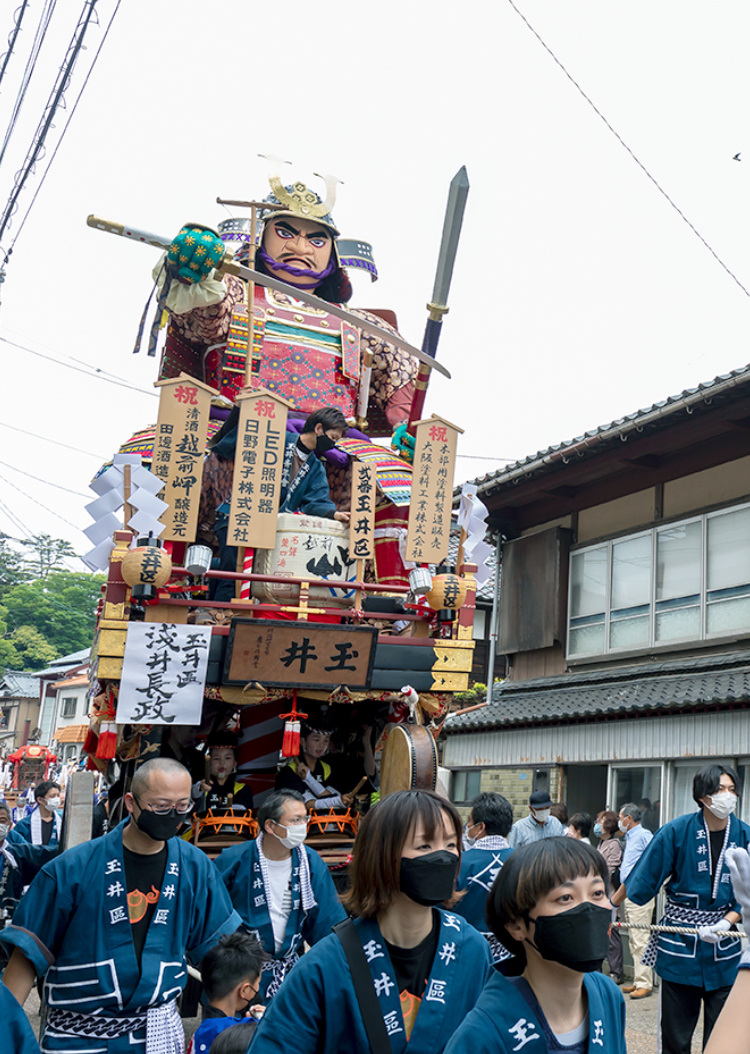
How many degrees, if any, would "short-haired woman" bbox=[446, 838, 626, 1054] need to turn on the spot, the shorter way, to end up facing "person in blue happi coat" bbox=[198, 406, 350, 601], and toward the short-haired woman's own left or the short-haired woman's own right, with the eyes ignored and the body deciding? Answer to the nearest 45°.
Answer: approximately 135° to the short-haired woman's own left

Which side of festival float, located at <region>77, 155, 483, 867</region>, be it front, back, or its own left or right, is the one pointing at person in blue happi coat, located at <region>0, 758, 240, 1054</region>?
front

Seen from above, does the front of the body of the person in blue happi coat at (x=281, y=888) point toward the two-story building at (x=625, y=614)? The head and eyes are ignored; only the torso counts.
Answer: no

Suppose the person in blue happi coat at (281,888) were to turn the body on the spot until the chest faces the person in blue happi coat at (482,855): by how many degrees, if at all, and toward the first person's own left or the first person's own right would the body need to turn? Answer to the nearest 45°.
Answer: approximately 45° to the first person's own left

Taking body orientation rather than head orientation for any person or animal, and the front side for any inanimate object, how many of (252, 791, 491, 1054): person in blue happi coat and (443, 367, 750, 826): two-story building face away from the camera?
0

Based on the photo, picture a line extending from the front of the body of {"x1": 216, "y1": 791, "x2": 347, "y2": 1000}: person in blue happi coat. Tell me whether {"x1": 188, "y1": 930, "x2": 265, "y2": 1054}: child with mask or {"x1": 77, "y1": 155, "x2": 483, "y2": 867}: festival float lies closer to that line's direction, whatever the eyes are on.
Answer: the child with mask

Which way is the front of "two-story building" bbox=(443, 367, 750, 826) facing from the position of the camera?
facing the viewer and to the left of the viewer

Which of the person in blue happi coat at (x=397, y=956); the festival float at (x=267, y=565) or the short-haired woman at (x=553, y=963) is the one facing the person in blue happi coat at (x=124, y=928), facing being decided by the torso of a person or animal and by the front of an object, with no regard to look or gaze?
the festival float

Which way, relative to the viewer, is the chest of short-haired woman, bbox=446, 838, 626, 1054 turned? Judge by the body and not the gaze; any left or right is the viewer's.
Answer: facing the viewer and to the right of the viewer

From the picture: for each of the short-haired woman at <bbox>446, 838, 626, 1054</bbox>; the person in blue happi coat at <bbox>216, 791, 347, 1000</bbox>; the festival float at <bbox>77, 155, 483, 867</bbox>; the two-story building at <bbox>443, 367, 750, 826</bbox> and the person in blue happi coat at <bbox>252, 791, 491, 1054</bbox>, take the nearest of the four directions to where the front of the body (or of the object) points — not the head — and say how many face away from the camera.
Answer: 0

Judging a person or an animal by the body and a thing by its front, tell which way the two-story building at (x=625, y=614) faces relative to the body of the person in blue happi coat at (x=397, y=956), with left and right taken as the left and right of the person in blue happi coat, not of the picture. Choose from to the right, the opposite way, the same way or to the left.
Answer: to the right

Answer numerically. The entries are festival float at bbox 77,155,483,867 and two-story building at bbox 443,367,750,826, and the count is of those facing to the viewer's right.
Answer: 0

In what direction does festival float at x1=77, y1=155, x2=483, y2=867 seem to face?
toward the camera

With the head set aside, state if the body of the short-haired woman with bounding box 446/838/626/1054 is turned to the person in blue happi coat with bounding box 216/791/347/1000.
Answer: no

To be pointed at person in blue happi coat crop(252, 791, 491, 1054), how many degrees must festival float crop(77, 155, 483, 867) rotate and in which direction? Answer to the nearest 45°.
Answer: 0° — it already faces them

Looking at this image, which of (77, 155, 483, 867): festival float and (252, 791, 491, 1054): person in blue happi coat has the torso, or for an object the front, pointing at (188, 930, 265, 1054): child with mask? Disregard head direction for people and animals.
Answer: the festival float

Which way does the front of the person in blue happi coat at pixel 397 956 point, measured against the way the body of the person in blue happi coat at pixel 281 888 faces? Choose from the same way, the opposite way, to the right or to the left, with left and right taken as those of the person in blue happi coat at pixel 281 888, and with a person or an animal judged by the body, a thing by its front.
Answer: the same way

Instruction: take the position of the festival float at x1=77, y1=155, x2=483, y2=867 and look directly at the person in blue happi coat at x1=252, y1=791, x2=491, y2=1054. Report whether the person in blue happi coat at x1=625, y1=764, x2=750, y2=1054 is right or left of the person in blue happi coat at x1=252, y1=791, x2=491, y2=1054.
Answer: left
